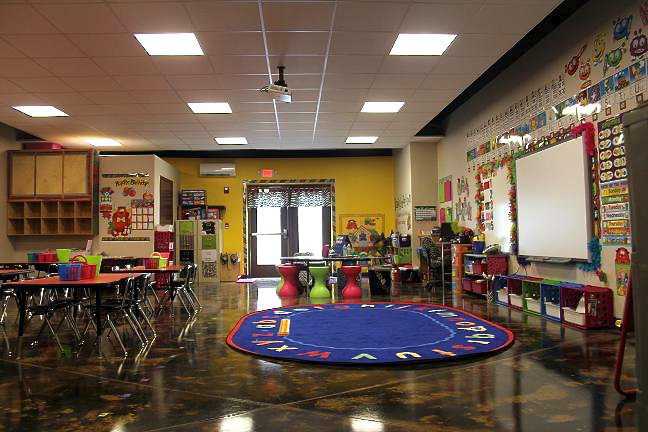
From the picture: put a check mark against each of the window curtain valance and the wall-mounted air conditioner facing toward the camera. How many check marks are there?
2

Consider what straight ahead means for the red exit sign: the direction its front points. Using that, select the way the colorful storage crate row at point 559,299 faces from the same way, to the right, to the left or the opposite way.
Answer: to the right

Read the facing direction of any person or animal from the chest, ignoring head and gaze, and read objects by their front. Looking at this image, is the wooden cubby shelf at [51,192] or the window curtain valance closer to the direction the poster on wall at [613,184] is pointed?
the wooden cubby shelf

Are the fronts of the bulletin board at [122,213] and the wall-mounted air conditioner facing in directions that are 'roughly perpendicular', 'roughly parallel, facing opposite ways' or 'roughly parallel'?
roughly parallel

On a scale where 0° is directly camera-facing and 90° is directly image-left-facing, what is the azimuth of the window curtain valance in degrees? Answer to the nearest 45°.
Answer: approximately 0°

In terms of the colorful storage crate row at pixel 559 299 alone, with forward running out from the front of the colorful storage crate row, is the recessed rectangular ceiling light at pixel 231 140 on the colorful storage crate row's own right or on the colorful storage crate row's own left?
on the colorful storage crate row's own right

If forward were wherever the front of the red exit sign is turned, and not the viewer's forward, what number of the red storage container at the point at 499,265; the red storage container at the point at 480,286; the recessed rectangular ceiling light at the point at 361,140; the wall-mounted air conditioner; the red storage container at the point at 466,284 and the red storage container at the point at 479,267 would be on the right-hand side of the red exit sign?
1

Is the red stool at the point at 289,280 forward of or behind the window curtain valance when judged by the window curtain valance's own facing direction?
forward

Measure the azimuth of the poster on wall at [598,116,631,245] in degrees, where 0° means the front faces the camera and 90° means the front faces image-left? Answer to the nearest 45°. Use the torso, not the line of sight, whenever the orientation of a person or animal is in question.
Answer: approximately 45°

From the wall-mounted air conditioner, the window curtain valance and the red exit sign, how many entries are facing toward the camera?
3

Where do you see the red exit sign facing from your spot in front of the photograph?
facing the viewer

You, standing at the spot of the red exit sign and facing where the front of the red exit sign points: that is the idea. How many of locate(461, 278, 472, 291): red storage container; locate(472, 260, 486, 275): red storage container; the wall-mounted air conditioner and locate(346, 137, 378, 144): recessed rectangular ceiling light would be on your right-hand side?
1

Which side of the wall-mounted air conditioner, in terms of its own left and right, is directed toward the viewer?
front

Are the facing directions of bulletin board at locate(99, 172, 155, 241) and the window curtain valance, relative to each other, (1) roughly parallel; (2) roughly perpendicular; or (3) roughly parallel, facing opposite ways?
roughly parallel

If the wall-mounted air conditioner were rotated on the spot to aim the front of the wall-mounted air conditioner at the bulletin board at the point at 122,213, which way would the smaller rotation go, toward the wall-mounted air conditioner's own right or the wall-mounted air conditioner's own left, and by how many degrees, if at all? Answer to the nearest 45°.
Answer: approximately 45° to the wall-mounted air conditioner's own right

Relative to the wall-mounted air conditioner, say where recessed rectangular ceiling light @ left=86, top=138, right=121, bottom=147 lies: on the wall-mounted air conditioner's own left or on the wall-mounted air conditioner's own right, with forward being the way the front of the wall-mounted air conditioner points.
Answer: on the wall-mounted air conditioner's own right

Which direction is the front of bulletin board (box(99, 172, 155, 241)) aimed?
toward the camera

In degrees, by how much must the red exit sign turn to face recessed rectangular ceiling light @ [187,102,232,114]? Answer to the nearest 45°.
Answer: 0° — it already faces it

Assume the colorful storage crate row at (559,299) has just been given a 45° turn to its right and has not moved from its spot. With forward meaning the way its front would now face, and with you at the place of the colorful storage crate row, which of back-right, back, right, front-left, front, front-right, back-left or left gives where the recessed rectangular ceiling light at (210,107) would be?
front
